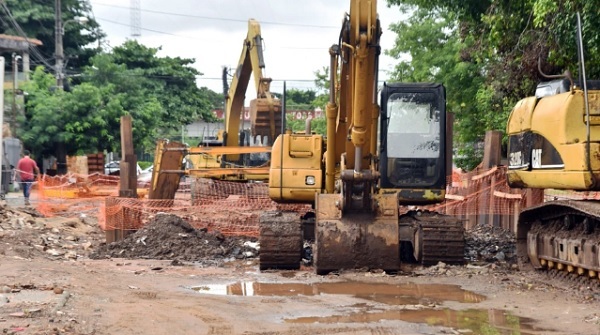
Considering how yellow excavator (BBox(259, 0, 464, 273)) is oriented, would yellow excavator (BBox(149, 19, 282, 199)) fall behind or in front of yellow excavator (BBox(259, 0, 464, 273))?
behind

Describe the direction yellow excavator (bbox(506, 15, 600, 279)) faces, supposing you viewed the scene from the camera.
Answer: facing to the right of the viewer

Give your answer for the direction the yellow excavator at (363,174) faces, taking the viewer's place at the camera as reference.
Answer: facing the viewer

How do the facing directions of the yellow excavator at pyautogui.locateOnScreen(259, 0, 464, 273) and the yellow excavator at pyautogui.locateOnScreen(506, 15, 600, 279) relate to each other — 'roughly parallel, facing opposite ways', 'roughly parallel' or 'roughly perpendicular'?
roughly perpendicular

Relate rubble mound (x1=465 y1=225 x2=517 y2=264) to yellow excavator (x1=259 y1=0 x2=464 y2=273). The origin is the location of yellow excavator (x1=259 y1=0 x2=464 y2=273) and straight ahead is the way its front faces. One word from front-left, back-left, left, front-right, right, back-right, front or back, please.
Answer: back-left

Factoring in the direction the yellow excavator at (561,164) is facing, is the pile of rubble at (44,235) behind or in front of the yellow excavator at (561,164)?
behind

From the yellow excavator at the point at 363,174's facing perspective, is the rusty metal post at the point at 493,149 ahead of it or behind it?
behind

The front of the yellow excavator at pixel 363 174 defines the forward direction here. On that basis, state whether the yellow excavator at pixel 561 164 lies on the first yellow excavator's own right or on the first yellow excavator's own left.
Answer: on the first yellow excavator's own left

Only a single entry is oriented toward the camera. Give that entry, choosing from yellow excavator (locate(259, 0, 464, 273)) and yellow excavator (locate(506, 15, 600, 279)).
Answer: yellow excavator (locate(259, 0, 464, 273))
